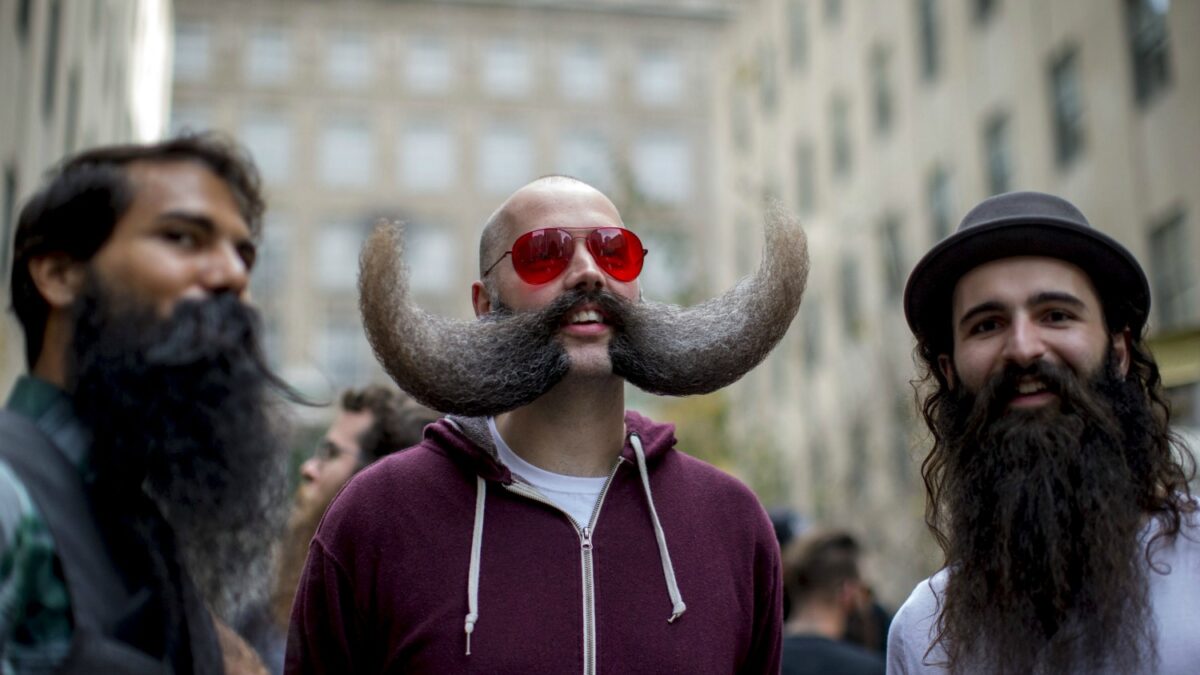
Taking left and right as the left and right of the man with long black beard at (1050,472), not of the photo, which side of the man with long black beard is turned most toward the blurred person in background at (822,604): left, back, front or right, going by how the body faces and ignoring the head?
back

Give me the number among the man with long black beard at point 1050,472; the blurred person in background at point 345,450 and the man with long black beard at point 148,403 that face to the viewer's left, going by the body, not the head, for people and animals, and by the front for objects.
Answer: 1

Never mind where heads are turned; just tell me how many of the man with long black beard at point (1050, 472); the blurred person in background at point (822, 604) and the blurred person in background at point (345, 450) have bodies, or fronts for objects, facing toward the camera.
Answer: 1

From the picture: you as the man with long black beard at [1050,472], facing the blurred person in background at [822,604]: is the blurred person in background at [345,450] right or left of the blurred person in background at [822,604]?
left

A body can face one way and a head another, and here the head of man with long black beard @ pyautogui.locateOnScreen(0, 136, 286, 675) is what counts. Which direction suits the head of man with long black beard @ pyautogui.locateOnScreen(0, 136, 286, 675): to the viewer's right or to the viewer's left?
to the viewer's right

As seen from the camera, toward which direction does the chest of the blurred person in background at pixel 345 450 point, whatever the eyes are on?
to the viewer's left

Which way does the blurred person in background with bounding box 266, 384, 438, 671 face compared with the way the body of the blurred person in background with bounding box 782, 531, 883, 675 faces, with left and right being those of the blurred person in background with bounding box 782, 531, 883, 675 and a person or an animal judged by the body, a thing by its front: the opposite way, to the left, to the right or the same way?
to the left

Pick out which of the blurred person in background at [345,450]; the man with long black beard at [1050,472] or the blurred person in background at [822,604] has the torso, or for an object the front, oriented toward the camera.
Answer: the man with long black beard

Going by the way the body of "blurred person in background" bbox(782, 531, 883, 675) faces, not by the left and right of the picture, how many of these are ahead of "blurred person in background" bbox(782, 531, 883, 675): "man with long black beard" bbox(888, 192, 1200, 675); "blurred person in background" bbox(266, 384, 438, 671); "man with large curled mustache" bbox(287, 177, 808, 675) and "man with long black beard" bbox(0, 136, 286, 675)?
0

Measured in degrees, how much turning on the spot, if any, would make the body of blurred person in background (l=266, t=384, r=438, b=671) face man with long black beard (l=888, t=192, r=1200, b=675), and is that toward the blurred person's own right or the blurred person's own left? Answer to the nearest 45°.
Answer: approximately 135° to the blurred person's own left

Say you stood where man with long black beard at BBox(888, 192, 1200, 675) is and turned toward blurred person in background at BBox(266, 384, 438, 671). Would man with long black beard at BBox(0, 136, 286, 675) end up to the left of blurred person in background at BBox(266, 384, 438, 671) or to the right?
left

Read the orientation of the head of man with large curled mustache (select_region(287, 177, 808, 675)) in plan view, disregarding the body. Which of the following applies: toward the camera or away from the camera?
toward the camera

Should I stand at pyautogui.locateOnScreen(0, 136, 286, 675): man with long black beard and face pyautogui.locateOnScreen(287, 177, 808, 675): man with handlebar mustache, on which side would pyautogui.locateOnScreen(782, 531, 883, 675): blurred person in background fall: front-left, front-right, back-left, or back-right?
front-left

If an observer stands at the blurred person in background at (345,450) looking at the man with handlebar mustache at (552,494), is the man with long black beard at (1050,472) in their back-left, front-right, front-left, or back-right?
front-left

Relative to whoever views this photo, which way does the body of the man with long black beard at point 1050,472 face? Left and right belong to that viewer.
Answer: facing the viewer

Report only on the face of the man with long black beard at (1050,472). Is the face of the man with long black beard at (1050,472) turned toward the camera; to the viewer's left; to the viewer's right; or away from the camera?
toward the camera
